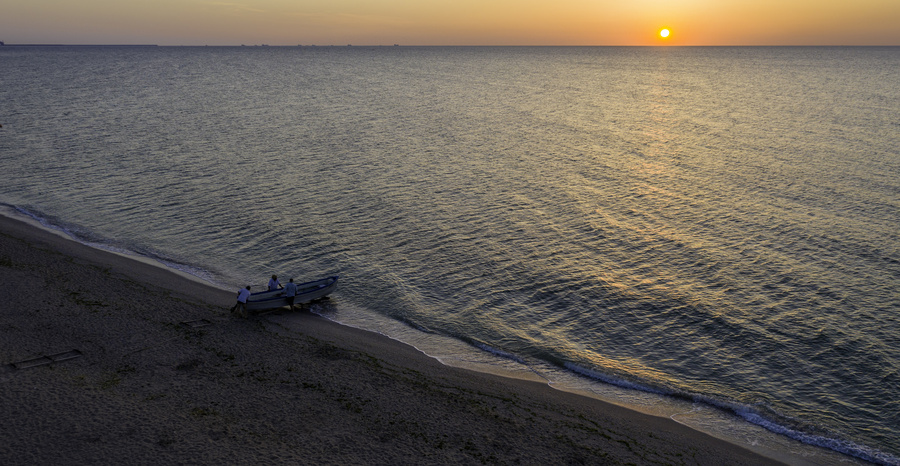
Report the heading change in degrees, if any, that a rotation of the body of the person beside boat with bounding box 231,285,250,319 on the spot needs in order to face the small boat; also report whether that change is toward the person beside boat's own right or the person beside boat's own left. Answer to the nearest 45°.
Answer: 0° — they already face it

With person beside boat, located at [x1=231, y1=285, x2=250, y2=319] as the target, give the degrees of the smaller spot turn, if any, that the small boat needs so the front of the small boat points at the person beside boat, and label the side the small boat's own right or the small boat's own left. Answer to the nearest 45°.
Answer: approximately 180°

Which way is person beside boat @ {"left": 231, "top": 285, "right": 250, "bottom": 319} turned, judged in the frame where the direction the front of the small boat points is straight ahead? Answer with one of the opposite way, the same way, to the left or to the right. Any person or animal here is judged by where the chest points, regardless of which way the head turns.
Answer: the same way

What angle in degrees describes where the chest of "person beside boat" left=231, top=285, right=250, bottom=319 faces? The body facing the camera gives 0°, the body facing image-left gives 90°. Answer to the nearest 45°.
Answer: approximately 225°

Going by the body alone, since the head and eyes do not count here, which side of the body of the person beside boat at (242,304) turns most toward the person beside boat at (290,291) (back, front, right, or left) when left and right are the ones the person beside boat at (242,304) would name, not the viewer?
front

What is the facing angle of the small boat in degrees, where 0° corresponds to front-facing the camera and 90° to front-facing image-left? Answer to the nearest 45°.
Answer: approximately 225°

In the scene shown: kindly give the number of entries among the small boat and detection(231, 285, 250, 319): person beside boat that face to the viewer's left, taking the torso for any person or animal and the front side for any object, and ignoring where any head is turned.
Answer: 0
